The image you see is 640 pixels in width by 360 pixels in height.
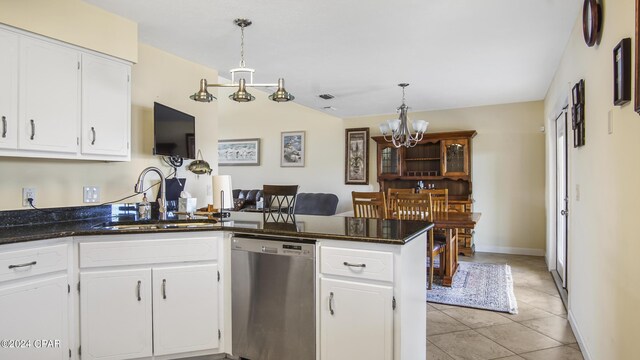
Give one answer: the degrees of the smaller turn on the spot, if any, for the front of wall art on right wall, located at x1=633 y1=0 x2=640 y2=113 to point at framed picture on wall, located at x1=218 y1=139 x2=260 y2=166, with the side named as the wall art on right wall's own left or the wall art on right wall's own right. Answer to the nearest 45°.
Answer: approximately 45° to the wall art on right wall's own right

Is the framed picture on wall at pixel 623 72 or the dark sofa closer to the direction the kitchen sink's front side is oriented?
the framed picture on wall

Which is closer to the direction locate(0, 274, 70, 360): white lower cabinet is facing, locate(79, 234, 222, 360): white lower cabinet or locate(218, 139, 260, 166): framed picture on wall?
the white lower cabinet

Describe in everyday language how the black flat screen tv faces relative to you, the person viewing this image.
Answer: facing the viewer and to the right of the viewer

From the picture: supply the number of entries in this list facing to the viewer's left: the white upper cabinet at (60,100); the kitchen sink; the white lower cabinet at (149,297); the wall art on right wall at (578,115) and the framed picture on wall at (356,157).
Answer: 1

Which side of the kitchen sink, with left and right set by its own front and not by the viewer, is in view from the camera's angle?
front

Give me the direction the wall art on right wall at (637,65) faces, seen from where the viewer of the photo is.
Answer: facing to the left of the viewer

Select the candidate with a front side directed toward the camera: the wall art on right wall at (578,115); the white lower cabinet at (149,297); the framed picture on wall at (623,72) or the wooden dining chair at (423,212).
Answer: the white lower cabinet

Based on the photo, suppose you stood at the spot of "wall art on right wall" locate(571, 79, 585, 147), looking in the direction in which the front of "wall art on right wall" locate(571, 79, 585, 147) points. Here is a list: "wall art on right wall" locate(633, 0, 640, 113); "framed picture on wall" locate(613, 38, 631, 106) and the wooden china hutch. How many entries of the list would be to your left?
2

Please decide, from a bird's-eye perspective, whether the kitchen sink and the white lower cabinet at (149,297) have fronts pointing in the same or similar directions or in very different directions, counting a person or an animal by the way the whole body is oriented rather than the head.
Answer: same or similar directions

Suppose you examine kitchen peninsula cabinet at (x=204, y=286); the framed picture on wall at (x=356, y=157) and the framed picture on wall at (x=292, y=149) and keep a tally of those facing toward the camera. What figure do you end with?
3

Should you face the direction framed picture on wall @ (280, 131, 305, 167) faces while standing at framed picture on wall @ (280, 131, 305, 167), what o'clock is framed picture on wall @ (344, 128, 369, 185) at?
framed picture on wall @ (344, 128, 369, 185) is roughly at 10 o'clock from framed picture on wall @ (280, 131, 305, 167).

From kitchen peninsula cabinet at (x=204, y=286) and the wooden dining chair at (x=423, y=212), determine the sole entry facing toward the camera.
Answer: the kitchen peninsula cabinet

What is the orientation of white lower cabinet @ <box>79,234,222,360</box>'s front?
toward the camera

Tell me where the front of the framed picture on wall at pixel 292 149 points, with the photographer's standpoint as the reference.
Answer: facing the viewer

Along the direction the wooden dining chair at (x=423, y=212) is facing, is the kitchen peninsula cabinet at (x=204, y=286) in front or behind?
behind

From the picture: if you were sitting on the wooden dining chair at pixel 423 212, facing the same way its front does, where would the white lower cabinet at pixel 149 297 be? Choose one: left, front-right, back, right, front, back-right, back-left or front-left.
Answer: back
